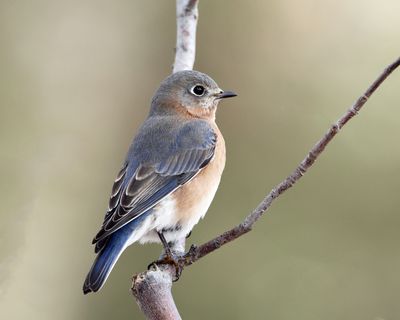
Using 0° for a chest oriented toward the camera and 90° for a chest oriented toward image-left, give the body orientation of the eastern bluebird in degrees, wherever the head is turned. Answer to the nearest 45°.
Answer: approximately 270°

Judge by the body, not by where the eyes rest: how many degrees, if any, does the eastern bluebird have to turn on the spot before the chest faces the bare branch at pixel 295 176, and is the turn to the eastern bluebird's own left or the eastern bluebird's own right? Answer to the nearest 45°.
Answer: approximately 45° to the eastern bluebird's own right

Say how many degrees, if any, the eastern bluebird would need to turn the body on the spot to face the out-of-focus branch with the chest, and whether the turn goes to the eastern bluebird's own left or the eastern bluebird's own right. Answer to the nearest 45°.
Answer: approximately 90° to the eastern bluebird's own left
